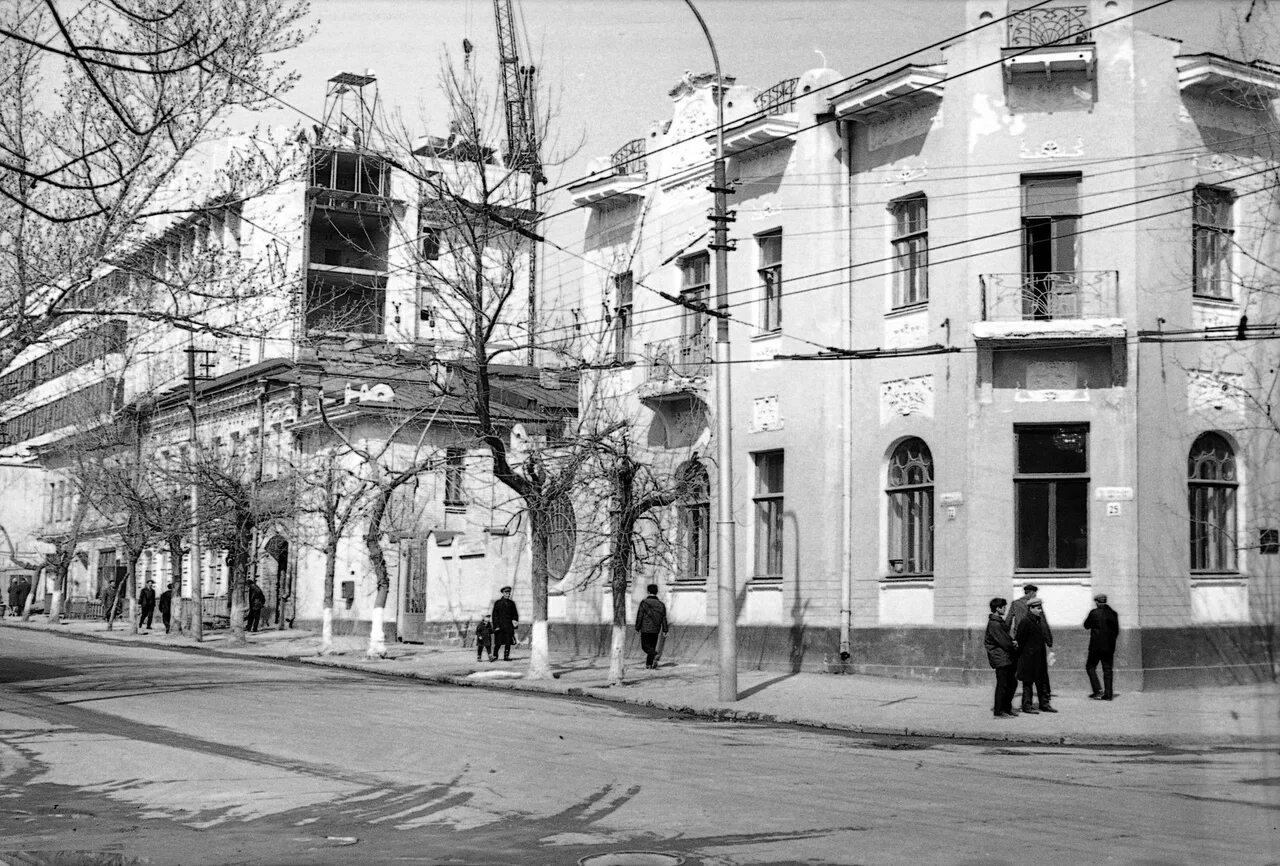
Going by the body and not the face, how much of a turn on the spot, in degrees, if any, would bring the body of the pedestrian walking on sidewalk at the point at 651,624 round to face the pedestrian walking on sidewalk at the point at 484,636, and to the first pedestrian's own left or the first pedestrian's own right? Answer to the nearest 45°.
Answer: approximately 45° to the first pedestrian's own left

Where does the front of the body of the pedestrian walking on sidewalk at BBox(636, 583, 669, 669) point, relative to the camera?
away from the camera

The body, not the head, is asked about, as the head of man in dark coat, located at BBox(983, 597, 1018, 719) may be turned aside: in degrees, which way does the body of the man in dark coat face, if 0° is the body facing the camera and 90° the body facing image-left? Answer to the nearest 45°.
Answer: approximately 270°

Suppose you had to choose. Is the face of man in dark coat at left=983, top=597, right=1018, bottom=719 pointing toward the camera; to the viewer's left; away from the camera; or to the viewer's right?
to the viewer's right

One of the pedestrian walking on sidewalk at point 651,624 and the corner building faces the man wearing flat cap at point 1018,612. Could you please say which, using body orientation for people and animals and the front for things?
the corner building

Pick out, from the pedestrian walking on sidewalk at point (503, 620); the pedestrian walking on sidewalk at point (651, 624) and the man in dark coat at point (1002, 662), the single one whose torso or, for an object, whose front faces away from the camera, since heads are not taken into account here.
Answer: the pedestrian walking on sidewalk at point (651, 624)
